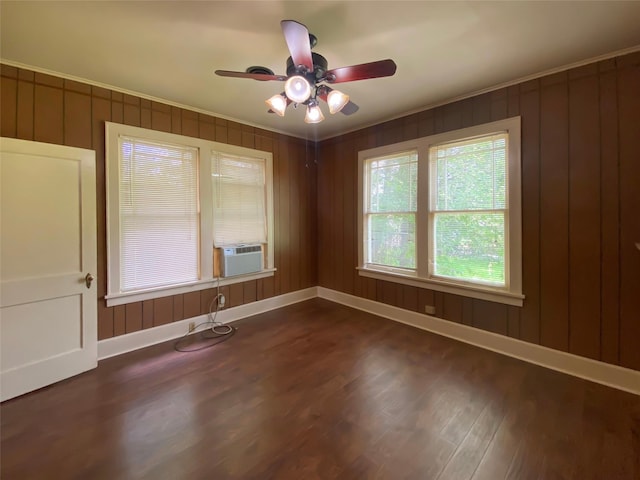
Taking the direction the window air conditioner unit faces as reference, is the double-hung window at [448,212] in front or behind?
in front

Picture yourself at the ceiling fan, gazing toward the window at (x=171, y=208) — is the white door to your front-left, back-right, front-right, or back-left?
front-left

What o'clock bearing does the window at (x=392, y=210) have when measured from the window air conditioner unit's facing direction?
The window is roughly at 11 o'clock from the window air conditioner unit.

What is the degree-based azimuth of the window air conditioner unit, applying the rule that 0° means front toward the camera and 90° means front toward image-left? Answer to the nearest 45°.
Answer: approximately 315°

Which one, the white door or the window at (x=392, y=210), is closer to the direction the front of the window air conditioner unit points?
the window

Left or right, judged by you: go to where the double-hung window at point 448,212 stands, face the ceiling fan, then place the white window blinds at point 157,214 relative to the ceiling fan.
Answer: right

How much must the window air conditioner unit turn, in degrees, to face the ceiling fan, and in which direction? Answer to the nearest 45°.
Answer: approximately 45° to its right

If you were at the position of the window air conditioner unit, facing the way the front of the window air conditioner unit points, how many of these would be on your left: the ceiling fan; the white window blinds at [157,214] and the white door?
0

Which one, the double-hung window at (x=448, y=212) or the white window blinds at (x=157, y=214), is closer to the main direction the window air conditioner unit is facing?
the double-hung window

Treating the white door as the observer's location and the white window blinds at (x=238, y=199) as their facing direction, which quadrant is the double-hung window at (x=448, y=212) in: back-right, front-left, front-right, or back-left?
front-right

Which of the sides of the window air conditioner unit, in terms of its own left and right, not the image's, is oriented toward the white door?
right

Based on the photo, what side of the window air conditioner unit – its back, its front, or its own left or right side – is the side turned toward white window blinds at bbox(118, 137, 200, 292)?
right

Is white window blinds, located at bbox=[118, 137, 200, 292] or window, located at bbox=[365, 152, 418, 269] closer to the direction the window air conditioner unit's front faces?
the window
